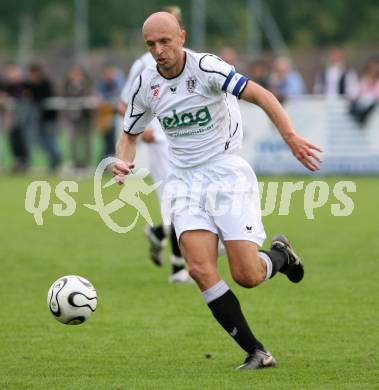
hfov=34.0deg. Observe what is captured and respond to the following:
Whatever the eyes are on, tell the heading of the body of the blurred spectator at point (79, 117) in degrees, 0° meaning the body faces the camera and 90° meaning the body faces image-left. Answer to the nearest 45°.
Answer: approximately 0°

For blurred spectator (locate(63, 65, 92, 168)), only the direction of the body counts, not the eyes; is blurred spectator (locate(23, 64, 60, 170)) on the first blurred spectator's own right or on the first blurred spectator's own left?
on the first blurred spectator's own right

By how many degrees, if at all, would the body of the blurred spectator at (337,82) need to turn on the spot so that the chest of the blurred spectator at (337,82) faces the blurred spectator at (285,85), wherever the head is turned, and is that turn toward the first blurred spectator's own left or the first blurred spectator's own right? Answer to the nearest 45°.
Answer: approximately 45° to the first blurred spectator's own right

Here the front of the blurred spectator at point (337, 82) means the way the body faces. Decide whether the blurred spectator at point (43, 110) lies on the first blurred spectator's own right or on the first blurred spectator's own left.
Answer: on the first blurred spectator's own right

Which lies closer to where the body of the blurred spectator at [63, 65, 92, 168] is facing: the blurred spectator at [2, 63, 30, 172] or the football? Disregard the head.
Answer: the football

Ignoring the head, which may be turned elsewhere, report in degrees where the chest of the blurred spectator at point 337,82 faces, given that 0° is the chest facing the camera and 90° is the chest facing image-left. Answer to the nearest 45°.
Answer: approximately 0°

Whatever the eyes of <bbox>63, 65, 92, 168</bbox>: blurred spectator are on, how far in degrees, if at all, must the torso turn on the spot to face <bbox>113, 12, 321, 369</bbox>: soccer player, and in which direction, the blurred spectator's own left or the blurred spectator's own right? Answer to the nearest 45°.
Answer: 0° — they already face them

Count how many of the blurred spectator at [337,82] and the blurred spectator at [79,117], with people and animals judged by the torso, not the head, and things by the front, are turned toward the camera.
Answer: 2
